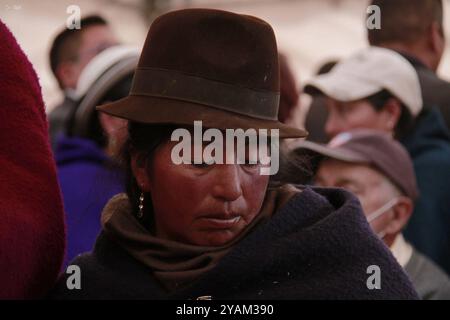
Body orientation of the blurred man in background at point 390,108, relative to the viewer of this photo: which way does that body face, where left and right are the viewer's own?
facing to the left of the viewer

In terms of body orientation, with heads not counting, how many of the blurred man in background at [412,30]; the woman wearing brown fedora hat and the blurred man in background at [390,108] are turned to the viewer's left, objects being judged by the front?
1

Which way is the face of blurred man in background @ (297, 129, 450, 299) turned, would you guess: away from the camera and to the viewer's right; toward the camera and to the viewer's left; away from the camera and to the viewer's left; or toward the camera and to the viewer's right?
toward the camera and to the viewer's left

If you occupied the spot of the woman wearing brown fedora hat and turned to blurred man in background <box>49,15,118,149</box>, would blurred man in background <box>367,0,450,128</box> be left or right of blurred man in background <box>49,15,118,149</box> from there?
right

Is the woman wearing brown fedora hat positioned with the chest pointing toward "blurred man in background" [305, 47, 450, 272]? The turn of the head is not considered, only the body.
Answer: no

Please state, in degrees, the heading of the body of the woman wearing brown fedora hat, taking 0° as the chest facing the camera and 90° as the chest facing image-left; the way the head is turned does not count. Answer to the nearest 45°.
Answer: approximately 315°

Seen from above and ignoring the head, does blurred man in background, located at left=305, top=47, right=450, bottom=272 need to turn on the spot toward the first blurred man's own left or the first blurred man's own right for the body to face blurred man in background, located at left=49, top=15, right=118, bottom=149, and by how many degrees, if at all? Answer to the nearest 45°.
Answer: approximately 45° to the first blurred man's own right

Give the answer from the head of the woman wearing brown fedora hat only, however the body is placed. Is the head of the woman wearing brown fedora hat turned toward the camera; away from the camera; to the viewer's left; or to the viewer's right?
toward the camera

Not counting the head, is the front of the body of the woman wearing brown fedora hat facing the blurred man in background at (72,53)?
no
